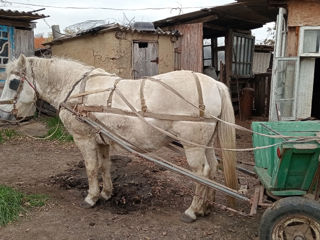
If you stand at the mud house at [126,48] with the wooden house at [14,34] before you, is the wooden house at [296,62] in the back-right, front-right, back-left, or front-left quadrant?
back-left

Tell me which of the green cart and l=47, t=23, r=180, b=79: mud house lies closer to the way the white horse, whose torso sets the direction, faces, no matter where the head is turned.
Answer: the mud house

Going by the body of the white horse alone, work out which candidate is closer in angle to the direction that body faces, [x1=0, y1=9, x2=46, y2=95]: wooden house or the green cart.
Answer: the wooden house

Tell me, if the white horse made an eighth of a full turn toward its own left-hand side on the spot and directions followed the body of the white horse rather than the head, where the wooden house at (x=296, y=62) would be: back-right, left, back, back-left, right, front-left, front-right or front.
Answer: back

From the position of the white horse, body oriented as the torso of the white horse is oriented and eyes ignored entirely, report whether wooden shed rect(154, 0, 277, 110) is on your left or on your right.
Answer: on your right

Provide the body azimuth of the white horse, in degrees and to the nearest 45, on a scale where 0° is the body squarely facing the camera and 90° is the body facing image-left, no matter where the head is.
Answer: approximately 90°

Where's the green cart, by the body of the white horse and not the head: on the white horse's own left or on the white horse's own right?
on the white horse's own left

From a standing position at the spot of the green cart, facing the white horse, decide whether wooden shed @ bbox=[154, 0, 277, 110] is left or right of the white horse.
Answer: right
